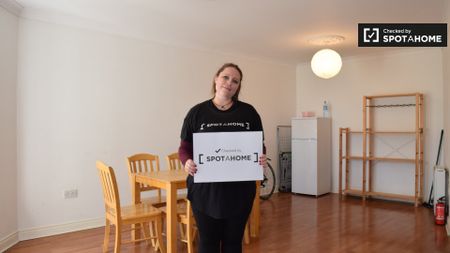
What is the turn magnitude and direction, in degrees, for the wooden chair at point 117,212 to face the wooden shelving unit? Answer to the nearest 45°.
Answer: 0° — it already faces it

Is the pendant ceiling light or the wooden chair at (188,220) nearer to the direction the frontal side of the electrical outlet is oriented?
the wooden chair

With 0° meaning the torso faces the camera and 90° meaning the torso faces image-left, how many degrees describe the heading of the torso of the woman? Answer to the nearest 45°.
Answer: approximately 0°

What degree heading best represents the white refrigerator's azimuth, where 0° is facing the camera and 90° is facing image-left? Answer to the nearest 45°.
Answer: approximately 45°

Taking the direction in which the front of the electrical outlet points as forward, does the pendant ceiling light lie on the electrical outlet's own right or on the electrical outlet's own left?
on the electrical outlet's own left

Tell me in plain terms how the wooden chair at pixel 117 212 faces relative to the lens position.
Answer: facing away from the viewer and to the right of the viewer
